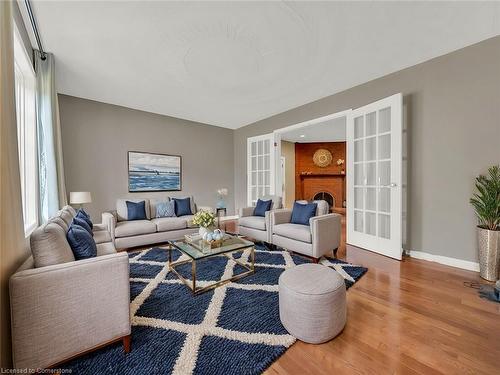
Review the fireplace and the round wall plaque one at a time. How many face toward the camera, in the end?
2

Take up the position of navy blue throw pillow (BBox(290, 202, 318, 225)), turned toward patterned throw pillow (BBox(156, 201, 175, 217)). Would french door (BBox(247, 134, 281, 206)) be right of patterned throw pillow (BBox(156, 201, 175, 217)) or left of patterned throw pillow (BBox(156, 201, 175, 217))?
right

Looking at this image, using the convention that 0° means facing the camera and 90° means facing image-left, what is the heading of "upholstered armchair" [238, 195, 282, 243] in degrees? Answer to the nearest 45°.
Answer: approximately 45°

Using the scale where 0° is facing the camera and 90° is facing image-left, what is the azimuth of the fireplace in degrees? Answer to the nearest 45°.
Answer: approximately 0°

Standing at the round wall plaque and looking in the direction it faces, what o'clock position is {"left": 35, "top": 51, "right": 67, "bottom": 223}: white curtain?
The white curtain is roughly at 1 o'clock from the round wall plaque.

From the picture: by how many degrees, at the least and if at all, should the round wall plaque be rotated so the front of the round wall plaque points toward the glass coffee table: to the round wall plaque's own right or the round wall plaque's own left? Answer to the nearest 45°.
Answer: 0° — it already faces it

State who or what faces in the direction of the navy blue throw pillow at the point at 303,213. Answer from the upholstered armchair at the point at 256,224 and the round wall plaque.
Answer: the round wall plaque

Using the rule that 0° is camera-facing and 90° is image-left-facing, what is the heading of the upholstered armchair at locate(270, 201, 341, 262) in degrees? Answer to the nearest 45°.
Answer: approximately 45°
